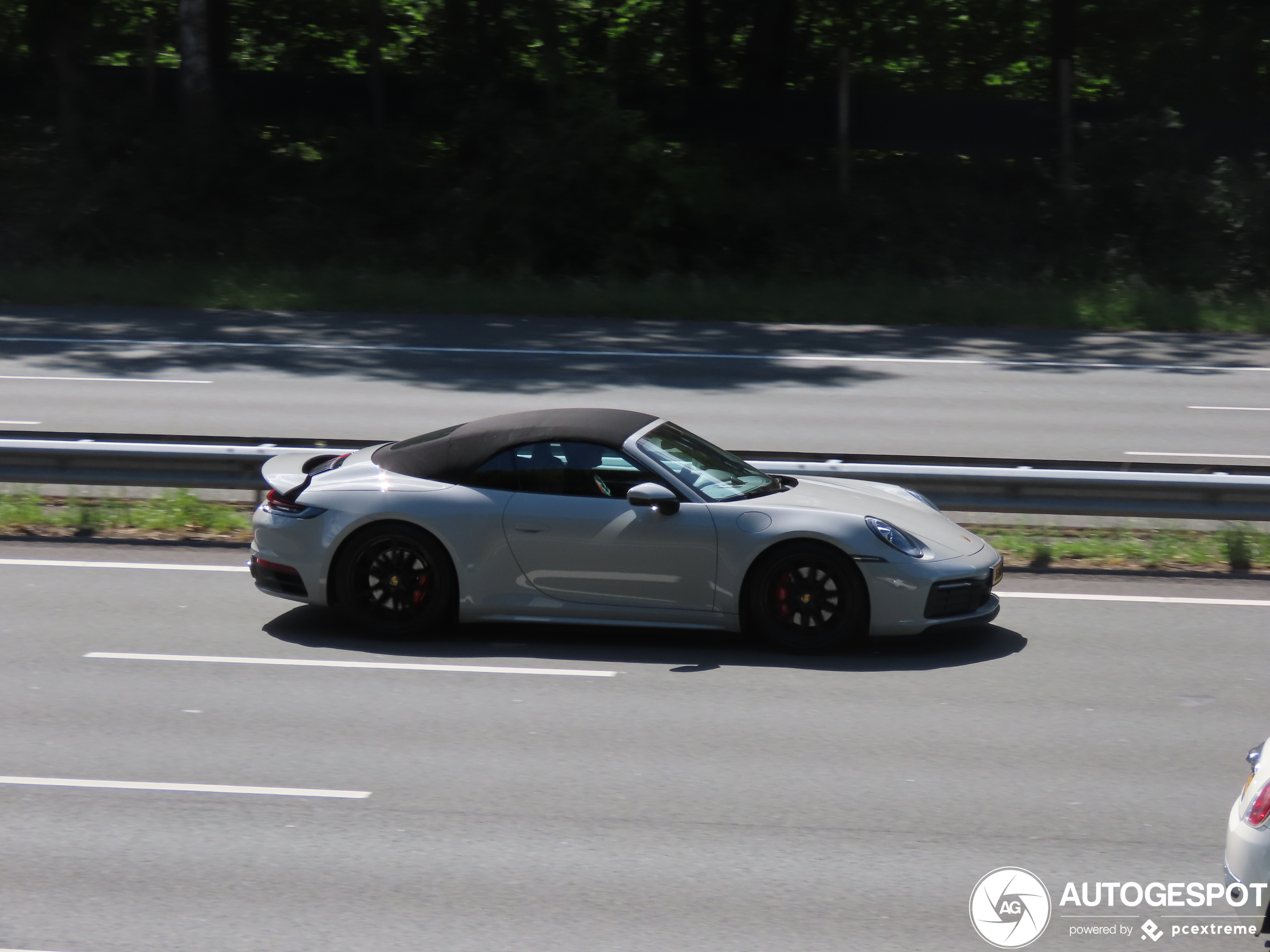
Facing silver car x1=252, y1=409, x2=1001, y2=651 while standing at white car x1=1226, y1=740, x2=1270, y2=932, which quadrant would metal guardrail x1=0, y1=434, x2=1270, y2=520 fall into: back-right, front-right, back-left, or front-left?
front-right

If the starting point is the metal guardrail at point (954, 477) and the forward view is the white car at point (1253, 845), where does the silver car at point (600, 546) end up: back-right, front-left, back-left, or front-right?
front-right

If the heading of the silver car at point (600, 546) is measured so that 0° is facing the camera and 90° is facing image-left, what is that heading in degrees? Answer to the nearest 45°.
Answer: approximately 270°

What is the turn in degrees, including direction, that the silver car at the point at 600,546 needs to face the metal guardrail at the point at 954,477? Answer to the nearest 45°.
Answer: approximately 45° to its left

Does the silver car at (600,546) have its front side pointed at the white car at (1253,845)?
no
